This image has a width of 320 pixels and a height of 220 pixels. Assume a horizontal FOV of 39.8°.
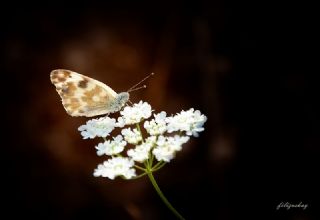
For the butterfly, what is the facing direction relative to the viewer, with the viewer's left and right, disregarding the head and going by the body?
facing to the right of the viewer
